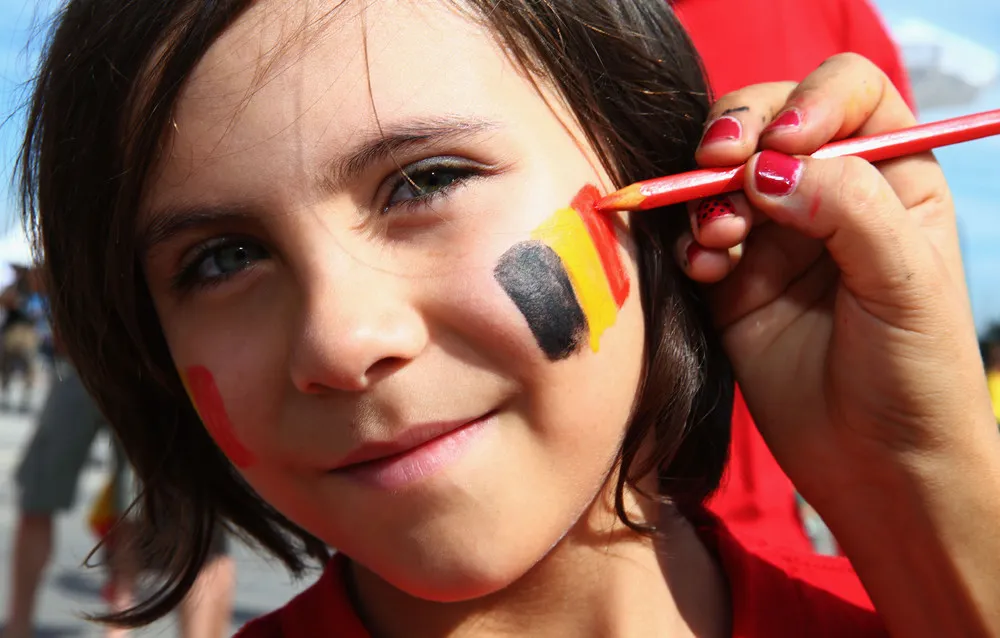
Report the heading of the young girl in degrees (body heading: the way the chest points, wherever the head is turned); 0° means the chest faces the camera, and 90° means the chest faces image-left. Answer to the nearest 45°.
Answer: approximately 45°

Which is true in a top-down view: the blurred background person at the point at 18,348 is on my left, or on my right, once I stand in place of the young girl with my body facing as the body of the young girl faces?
on my right
